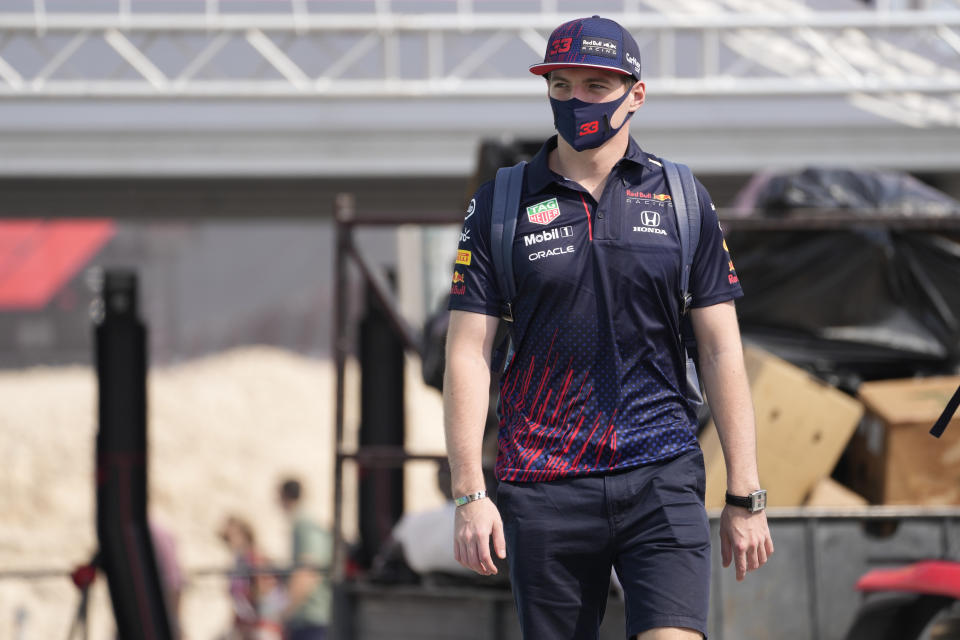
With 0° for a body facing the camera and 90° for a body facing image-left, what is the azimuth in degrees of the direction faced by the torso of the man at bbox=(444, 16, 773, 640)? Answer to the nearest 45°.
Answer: approximately 0°

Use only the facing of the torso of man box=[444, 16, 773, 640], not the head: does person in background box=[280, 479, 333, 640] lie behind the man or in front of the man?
behind

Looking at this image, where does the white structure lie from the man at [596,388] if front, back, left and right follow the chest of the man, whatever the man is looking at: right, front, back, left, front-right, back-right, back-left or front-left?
back

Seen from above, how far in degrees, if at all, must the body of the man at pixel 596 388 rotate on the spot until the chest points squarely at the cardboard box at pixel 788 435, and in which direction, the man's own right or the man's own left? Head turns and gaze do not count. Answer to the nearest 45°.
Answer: approximately 180°

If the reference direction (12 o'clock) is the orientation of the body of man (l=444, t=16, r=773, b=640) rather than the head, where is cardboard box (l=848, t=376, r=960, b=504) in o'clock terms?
The cardboard box is roughly at 7 o'clock from the man.
